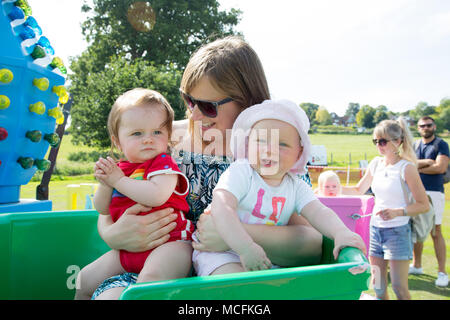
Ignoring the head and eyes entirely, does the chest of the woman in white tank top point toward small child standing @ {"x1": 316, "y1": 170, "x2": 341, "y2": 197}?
no

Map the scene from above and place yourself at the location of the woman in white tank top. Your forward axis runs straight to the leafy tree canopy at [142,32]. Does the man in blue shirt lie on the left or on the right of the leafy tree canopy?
right

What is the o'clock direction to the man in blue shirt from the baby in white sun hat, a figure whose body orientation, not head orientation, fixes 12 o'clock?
The man in blue shirt is roughly at 7 o'clock from the baby in white sun hat.

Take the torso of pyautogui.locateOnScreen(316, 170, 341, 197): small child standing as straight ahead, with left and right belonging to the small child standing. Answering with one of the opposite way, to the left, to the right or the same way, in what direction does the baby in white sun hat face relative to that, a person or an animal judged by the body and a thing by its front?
the same way

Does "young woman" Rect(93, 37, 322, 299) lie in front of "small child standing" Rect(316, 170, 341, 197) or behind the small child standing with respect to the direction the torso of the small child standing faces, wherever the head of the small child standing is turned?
in front

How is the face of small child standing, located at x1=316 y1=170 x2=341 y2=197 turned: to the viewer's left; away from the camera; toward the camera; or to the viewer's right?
toward the camera

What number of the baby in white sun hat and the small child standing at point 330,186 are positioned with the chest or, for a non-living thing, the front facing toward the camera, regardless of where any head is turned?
2

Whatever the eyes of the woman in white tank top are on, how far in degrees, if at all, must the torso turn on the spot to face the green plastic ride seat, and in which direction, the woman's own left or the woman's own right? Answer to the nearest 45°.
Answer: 0° — they already face it

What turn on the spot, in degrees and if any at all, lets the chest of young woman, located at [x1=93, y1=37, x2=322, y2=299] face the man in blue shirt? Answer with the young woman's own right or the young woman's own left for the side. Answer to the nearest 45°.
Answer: approximately 180°

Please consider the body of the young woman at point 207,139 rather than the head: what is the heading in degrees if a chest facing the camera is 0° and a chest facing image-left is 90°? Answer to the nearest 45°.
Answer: approximately 45°

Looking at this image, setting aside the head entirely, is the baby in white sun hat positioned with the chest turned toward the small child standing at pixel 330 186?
no

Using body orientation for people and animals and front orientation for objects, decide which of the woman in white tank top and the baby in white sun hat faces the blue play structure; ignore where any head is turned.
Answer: the woman in white tank top

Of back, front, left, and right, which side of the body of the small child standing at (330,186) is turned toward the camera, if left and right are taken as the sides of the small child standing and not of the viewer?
front

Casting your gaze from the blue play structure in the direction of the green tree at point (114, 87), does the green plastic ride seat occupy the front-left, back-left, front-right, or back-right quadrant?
back-right

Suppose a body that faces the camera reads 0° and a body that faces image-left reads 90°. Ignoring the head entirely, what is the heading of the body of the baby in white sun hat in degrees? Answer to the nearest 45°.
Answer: approximately 0°

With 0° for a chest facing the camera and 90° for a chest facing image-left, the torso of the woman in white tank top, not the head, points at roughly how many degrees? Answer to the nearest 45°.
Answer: approximately 45°

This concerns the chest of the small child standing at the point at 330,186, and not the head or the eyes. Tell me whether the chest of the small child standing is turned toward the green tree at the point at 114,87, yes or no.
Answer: no

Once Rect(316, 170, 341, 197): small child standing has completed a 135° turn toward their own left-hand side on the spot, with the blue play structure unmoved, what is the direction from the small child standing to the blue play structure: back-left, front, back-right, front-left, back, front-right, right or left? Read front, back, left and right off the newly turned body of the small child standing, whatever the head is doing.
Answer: back
